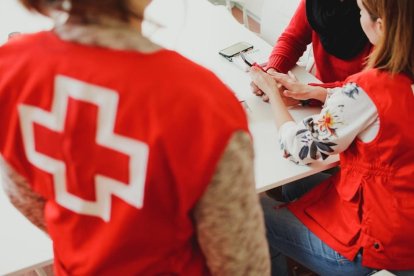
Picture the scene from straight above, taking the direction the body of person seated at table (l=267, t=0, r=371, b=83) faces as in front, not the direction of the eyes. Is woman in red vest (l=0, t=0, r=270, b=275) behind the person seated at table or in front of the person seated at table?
in front

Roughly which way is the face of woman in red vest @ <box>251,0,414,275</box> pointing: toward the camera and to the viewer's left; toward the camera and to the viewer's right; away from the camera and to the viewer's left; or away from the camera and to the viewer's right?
away from the camera and to the viewer's left

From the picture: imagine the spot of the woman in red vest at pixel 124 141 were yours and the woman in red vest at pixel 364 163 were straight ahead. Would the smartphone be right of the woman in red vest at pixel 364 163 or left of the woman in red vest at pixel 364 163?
left

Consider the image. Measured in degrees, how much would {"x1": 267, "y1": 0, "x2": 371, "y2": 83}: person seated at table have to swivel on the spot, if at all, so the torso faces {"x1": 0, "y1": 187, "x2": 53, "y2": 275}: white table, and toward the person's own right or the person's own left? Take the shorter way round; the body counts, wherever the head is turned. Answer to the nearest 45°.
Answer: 0° — they already face it

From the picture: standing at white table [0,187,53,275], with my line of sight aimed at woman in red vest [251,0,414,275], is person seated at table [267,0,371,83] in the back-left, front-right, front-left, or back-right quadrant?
front-left

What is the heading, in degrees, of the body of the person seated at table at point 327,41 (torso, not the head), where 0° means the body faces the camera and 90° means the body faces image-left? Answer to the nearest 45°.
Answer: approximately 45°
